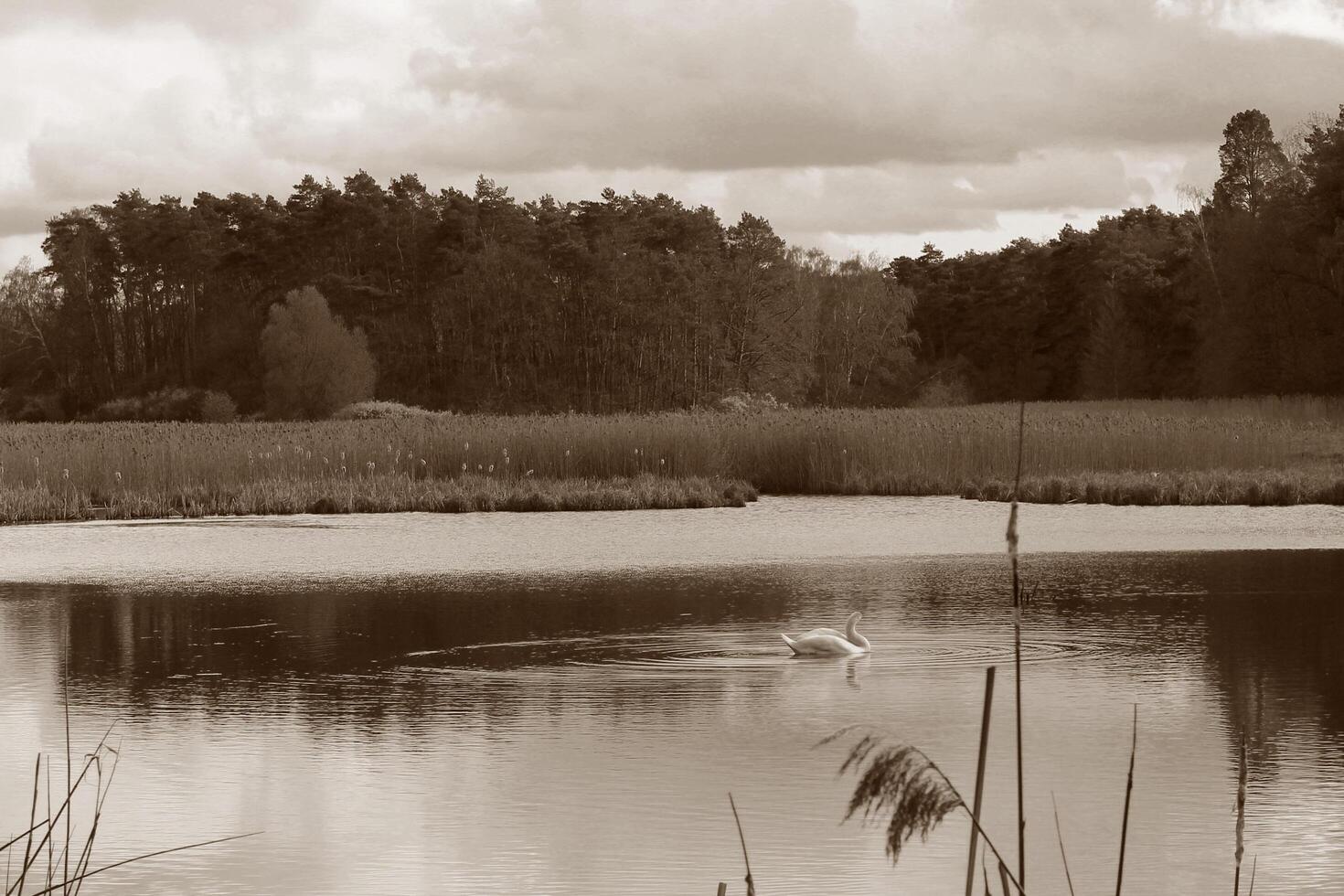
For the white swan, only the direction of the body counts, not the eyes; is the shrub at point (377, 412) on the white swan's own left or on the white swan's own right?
on the white swan's own left

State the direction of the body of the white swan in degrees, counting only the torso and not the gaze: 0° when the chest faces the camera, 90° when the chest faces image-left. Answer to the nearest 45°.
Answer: approximately 270°
